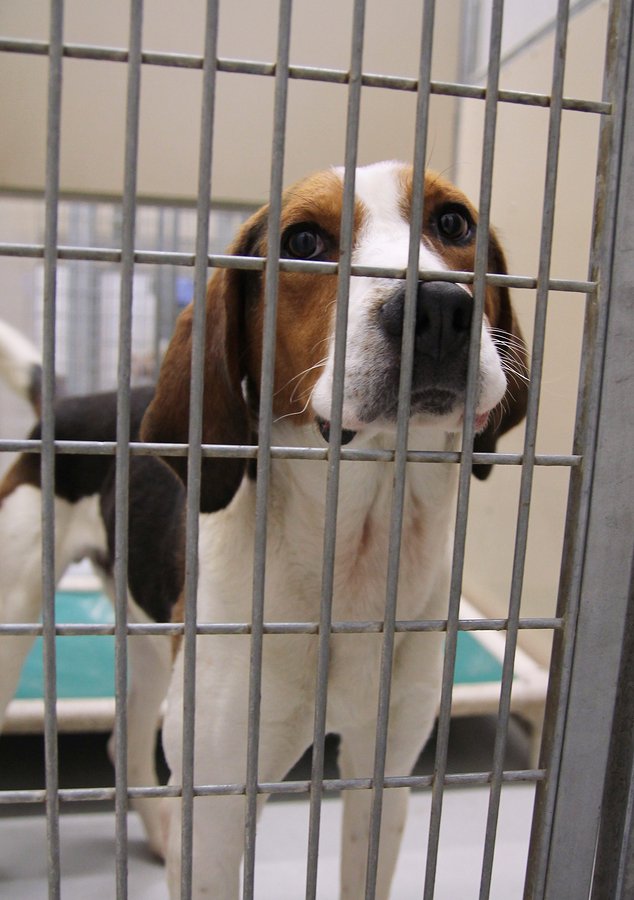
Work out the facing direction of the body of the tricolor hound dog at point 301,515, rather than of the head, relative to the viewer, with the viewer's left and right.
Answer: facing the viewer and to the right of the viewer

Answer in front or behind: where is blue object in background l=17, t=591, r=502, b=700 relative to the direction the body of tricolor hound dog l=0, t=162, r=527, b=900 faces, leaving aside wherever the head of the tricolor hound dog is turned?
behind
